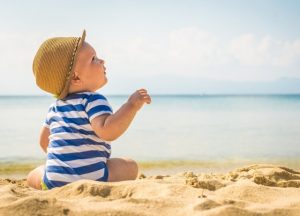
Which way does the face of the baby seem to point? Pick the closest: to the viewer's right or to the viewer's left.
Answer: to the viewer's right

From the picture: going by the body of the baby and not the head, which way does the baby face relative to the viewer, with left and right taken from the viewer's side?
facing away from the viewer and to the right of the viewer
